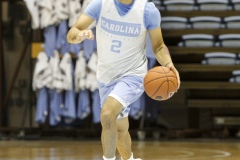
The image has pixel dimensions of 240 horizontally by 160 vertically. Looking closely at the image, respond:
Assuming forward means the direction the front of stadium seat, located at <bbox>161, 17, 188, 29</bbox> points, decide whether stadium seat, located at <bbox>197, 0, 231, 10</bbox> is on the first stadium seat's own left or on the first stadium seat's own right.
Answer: on the first stadium seat's own left

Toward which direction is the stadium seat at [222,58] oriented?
toward the camera

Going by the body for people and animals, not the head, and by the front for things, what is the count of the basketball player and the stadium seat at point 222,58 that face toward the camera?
2

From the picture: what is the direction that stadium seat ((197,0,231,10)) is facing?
toward the camera

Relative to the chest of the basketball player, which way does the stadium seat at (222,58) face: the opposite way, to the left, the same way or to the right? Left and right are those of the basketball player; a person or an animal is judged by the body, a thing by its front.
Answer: the same way

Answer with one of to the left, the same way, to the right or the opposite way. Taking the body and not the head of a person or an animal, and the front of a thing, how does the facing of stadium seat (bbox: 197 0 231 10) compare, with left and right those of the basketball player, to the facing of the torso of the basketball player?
the same way

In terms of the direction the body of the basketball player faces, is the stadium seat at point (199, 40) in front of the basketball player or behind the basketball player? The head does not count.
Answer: behind

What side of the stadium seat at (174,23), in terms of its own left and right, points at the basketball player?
front

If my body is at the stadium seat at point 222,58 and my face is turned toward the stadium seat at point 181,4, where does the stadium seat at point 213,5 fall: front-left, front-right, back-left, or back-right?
front-right
